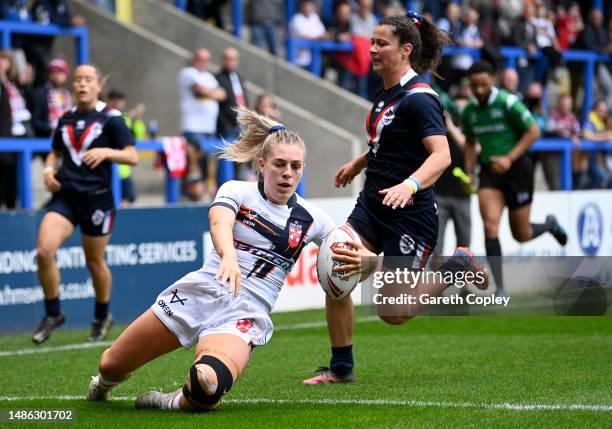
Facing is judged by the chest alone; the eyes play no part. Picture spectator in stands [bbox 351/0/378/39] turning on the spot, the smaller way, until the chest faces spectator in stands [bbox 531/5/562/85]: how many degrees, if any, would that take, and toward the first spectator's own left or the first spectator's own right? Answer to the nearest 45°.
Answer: approximately 135° to the first spectator's own left

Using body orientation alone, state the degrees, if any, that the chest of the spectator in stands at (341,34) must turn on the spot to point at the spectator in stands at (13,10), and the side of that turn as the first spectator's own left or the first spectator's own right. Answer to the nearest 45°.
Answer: approximately 45° to the first spectator's own right

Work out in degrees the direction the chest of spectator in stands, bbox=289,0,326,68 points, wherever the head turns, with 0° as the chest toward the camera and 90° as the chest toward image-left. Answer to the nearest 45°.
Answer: approximately 0°

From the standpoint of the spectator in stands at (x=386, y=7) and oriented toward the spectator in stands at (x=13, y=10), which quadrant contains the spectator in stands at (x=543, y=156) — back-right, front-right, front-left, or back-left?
back-left

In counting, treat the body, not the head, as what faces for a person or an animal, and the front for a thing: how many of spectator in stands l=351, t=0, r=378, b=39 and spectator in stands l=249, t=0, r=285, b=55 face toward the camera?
2

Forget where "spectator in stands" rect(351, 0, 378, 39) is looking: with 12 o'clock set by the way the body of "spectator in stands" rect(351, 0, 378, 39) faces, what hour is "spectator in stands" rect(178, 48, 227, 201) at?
"spectator in stands" rect(178, 48, 227, 201) is roughly at 1 o'clock from "spectator in stands" rect(351, 0, 378, 39).

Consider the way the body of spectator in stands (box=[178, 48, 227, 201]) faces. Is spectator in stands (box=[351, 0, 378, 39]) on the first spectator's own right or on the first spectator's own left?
on the first spectator's own left
